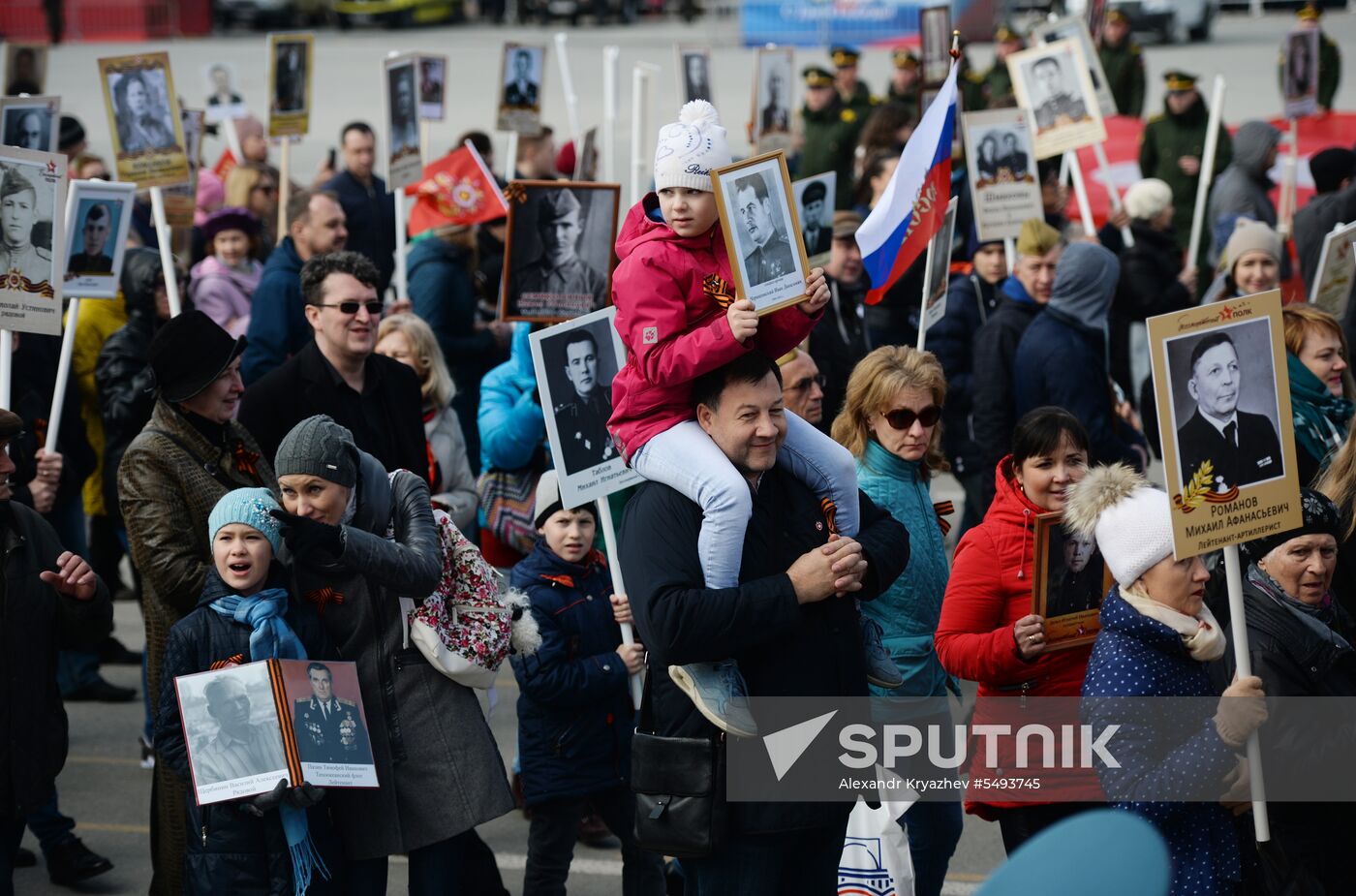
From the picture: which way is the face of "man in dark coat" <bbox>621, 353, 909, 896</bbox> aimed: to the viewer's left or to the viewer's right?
to the viewer's right

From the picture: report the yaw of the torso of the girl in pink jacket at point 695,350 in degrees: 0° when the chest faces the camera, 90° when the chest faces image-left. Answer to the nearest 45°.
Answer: approximately 315°

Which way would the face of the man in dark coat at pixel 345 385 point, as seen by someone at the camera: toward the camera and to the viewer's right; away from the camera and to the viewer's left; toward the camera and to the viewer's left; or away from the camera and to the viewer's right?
toward the camera and to the viewer's right

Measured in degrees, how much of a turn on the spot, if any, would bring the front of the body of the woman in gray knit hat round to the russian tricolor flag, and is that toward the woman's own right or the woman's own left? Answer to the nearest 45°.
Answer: approximately 180°

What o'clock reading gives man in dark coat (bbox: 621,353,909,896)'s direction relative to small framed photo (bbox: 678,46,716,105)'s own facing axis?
The man in dark coat is roughly at 12 o'clock from the small framed photo.
